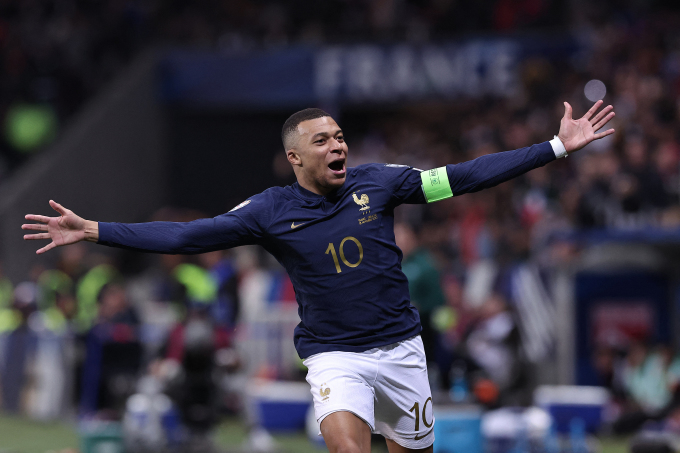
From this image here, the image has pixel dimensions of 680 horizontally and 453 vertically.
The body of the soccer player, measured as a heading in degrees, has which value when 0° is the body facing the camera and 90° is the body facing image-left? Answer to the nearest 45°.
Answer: approximately 0°
